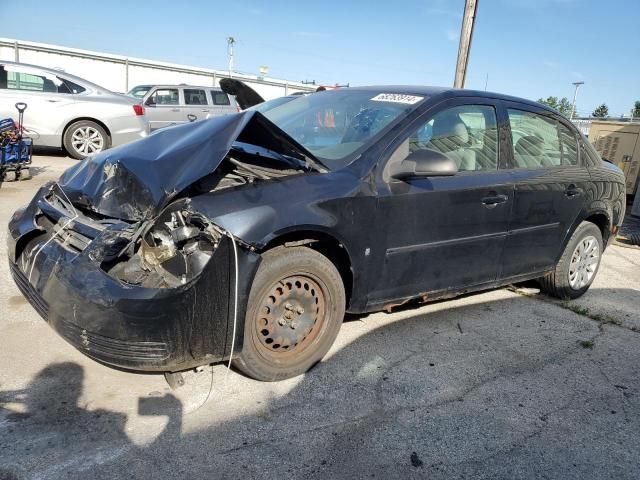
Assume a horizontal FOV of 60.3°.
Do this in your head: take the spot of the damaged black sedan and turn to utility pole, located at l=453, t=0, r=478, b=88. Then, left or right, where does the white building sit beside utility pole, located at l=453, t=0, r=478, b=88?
left

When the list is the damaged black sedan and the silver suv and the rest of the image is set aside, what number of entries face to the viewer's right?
0

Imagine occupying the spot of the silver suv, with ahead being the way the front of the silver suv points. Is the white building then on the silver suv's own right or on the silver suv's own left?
on the silver suv's own right

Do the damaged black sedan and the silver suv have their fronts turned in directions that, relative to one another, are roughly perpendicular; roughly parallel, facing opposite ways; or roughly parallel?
roughly parallel

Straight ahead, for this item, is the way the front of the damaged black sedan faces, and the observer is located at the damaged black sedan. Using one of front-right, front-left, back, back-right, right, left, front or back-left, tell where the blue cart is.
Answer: right

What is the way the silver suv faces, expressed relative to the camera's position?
facing the viewer and to the left of the viewer

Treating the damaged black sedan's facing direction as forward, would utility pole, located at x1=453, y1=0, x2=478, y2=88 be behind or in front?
behind
